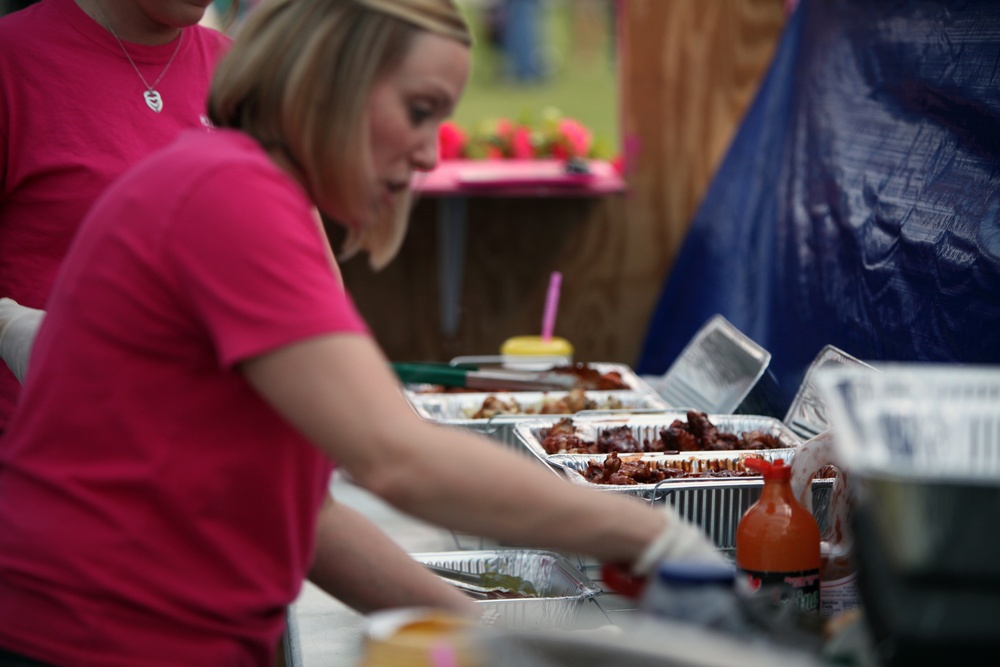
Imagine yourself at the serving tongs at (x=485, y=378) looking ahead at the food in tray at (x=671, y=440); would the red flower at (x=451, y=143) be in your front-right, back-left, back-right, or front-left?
back-left

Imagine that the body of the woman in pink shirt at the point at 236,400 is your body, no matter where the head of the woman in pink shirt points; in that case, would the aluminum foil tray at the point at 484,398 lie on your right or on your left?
on your left

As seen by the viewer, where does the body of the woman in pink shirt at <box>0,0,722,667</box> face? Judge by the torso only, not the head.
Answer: to the viewer's right

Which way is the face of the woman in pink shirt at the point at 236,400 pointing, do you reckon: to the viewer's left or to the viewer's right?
to the viewer's right

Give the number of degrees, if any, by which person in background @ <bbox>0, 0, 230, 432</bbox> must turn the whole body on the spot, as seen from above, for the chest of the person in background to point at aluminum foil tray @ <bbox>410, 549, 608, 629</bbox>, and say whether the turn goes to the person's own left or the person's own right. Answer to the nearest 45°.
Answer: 0° — they already face it

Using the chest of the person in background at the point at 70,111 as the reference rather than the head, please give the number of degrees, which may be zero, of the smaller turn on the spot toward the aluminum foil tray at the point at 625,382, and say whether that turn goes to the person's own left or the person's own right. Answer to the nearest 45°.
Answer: approximately 90° to the person's own left

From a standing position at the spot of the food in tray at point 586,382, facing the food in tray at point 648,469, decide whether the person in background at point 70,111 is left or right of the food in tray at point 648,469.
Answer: right

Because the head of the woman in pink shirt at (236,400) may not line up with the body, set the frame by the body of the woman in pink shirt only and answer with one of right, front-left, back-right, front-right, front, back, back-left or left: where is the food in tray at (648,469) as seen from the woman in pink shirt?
front-left

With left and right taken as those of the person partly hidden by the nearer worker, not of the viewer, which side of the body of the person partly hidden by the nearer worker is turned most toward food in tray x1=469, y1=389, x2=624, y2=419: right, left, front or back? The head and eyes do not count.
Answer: left

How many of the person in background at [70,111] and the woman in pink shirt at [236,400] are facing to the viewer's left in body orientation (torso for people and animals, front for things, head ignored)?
0

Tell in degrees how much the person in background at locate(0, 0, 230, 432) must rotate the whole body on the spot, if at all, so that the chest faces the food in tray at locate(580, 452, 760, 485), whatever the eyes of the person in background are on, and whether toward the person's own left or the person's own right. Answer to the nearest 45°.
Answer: approximately 45° to the person's own left
